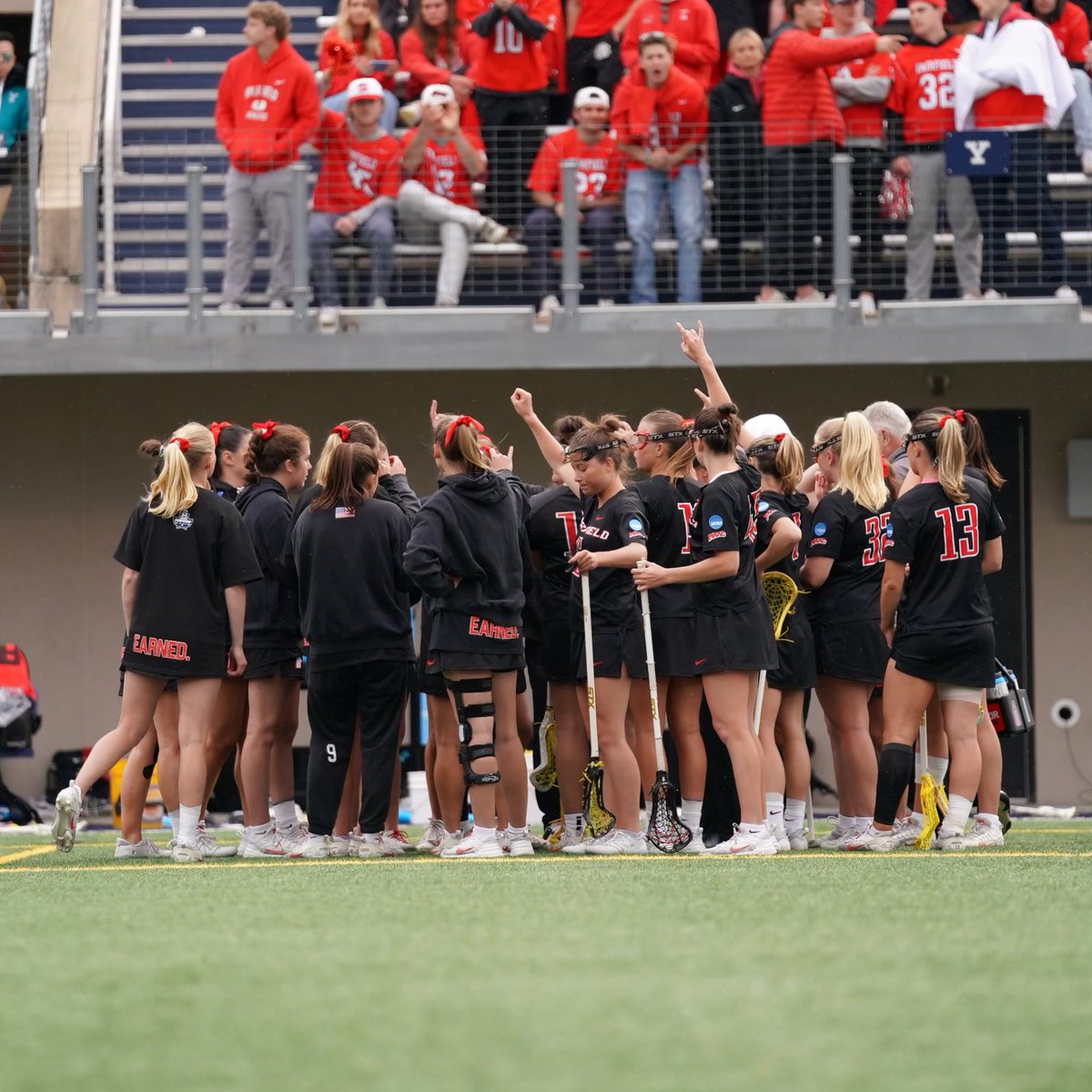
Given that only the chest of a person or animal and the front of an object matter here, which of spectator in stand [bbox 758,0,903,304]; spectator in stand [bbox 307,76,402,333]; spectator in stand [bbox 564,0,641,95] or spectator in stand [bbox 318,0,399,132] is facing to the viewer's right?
spectator in stand [bbox 758,0,903,304]

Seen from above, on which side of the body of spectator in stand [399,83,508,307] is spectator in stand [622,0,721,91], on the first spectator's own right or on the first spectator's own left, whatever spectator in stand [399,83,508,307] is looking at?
on the first spectator's own left

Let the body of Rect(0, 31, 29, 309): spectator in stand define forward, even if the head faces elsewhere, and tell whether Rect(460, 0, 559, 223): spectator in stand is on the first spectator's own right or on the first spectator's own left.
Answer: on the first spectator's own left

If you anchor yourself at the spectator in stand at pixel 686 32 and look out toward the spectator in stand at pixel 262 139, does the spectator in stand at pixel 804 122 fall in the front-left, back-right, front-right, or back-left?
back-left

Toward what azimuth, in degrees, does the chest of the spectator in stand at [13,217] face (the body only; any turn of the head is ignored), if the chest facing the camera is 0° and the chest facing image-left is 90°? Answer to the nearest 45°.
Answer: approximately 0°

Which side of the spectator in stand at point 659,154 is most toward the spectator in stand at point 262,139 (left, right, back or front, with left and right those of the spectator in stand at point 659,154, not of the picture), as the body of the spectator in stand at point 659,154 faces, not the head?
right

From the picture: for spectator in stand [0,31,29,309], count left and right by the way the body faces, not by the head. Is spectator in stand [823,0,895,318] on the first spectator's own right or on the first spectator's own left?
on the first spectator's own left

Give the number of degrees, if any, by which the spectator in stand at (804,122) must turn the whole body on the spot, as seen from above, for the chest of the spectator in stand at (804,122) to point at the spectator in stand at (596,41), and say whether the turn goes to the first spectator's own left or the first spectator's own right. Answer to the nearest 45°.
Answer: approximately 135° to the first spectator's own left

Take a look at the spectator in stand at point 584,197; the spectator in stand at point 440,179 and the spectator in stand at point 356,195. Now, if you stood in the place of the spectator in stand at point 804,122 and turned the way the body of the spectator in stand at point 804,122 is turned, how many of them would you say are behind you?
3

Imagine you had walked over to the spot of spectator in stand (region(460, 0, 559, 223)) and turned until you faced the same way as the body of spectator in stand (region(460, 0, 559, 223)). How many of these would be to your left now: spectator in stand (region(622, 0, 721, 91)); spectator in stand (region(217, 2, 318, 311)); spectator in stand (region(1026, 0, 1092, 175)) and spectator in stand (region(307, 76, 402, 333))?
2

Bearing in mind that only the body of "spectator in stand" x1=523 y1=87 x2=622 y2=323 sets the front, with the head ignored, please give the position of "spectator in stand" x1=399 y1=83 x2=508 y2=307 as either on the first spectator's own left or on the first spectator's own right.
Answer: on the first spectator's own right
